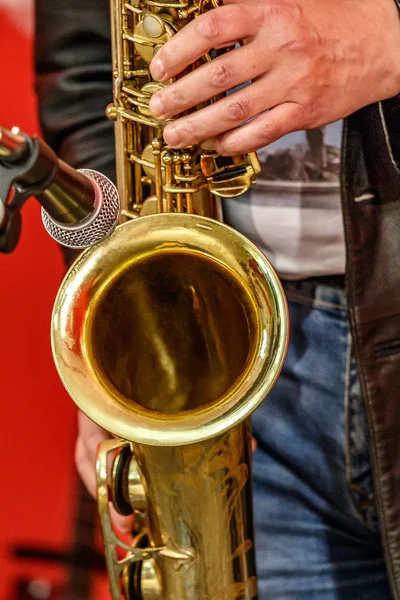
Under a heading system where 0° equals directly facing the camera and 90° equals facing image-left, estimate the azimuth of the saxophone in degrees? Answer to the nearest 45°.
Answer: approximately 0°
